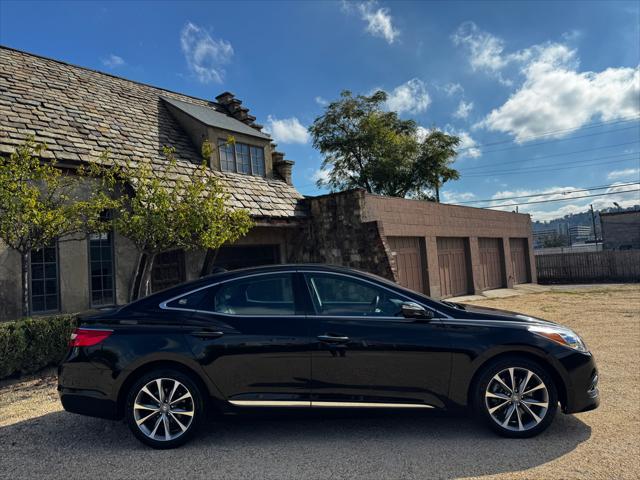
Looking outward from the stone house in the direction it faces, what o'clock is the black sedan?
The black sedan is roughly at 1 o'clock from the stone house.

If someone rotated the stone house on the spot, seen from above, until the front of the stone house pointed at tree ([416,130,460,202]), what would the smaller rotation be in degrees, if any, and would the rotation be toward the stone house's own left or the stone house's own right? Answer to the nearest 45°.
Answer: approximately 90° to the stone house's own left

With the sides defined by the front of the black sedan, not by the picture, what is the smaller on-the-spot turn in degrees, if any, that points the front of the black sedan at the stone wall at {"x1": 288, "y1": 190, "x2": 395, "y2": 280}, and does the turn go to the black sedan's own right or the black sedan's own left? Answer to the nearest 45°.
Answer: approximately 90° to the black sedan's own left

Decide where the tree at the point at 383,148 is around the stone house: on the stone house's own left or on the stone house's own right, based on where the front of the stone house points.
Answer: on the stone house's own left

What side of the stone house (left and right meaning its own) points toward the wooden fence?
left

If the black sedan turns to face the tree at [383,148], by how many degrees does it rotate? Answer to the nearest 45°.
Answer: approximately 90° to its left

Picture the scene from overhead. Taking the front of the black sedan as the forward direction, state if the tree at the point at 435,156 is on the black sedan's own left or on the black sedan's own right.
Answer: on the black sedan's own left

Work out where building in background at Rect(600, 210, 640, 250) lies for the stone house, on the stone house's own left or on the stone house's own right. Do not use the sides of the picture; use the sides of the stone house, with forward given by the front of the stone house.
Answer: on the stone house's own left

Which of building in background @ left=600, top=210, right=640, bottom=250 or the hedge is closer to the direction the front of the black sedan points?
the building in background

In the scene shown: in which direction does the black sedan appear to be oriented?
to the viewer's right

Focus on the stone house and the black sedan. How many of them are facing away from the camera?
0

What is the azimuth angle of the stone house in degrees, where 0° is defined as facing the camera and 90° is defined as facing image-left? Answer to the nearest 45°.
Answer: approximately 315°
